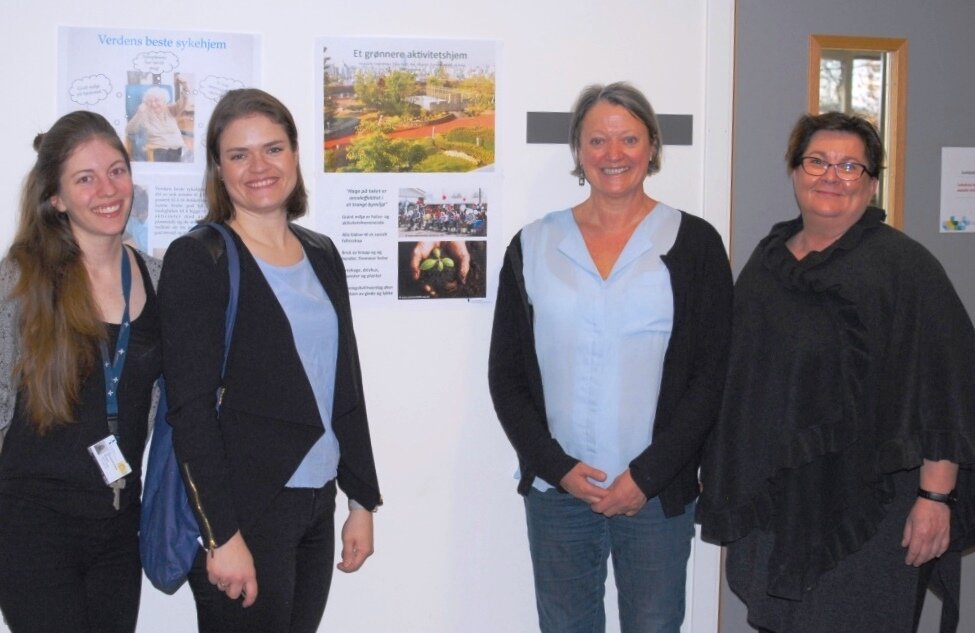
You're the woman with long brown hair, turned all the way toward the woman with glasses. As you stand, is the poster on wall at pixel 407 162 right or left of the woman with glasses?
left

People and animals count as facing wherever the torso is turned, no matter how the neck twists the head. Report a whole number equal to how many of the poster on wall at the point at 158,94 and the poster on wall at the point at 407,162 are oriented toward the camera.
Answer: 2

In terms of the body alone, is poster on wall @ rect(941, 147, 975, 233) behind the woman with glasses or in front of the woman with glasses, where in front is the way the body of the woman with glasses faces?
behind

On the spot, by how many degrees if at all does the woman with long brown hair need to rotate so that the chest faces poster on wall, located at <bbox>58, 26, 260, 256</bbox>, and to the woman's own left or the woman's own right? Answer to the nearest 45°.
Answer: approximately 135° to the woman's own left
